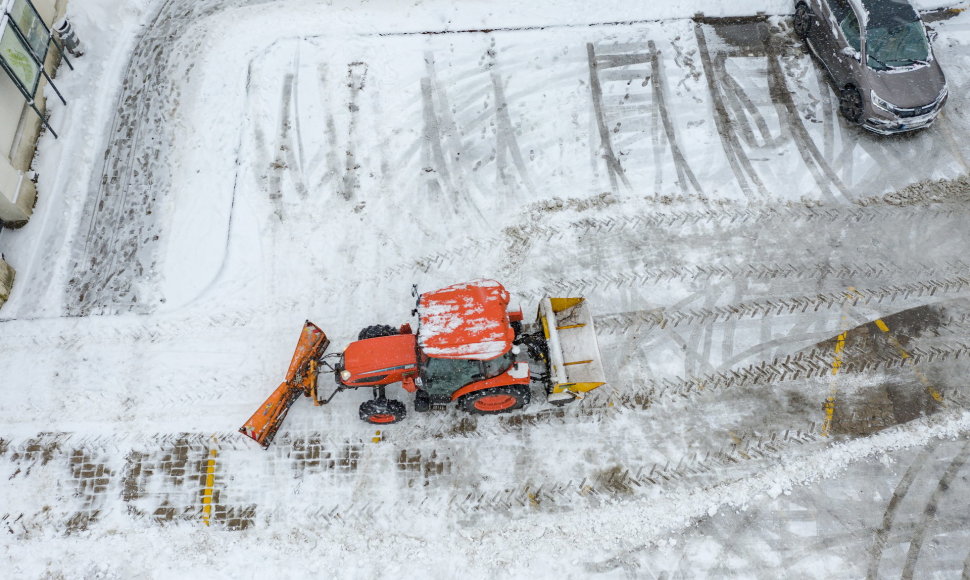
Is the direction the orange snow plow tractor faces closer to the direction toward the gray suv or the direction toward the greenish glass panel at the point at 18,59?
the greenish glass panel

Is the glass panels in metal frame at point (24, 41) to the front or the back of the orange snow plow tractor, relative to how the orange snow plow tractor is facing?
to the front

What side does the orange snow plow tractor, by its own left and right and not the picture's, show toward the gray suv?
back

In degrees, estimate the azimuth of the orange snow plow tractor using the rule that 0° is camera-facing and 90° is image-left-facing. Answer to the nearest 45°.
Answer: approximately 90°

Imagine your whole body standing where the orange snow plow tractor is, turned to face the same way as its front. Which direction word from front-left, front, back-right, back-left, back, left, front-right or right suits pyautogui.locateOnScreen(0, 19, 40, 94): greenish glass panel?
front
